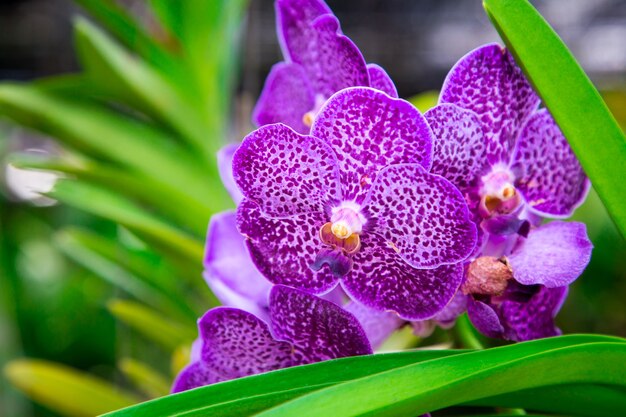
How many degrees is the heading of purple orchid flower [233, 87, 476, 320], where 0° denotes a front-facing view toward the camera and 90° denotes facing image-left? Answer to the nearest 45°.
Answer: approximately 0°

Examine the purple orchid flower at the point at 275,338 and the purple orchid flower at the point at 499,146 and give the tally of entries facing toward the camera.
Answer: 2
